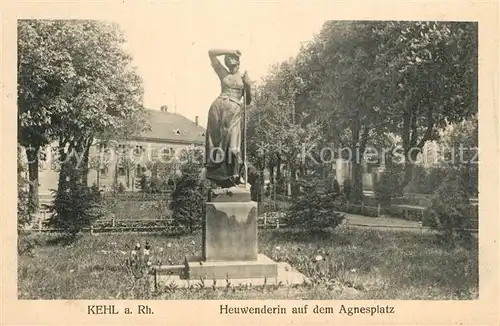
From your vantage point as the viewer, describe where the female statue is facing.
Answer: facing the viewer and to the right of the viewer

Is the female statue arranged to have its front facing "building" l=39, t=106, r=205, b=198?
no

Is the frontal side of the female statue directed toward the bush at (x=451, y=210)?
no

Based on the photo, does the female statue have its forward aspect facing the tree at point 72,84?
no

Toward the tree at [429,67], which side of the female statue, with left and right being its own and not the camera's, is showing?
left
